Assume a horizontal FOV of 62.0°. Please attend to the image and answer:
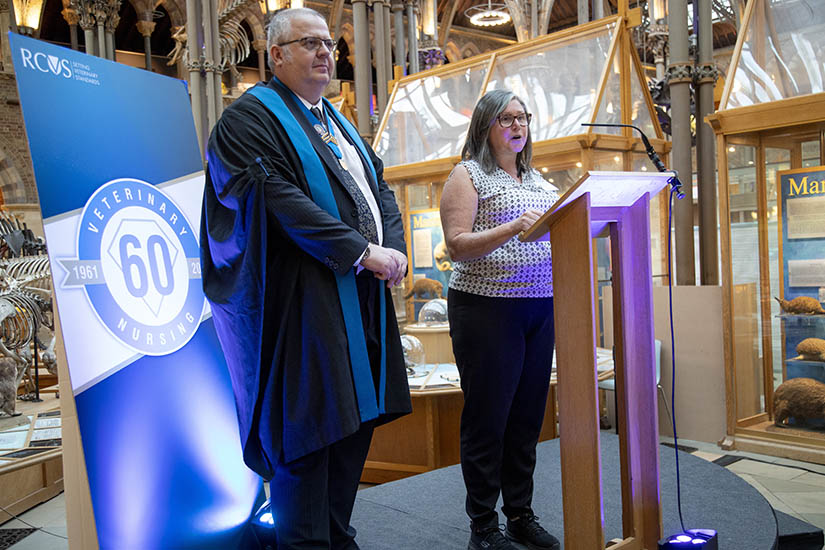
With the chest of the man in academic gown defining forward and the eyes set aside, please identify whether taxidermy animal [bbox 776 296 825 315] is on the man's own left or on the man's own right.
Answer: on the man's own left

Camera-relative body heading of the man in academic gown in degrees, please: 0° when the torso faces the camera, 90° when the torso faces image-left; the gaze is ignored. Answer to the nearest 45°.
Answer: approximately 315°

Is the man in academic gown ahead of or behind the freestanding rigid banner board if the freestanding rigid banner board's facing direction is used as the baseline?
ahead

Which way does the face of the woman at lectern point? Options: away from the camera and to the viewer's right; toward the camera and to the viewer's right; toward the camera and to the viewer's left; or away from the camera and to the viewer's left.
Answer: toward the camera and to the viewer's right

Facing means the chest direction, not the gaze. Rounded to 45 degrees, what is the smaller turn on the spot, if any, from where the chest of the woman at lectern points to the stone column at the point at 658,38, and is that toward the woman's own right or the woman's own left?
approximately 135° to the woman's own left

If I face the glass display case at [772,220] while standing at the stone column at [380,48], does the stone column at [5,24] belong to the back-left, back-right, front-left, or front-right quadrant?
back-right

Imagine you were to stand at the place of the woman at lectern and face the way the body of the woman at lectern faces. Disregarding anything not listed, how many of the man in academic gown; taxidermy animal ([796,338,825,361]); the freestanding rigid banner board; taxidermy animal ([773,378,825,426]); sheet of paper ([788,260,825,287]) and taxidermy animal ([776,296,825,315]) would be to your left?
4

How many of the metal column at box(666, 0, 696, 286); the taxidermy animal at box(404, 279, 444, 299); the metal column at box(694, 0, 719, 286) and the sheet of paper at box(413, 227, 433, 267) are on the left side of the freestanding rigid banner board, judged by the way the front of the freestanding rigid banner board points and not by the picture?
4

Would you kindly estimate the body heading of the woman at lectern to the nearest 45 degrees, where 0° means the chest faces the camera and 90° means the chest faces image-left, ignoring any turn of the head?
approximately 315°

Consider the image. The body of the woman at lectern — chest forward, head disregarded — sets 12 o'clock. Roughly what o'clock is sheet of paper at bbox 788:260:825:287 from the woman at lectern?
The sheet of paper is roughly at 9 o'clock from the woman at lectern.

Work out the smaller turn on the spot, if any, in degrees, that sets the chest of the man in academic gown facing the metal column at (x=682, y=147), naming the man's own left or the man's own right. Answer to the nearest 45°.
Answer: approximately 90° to the man's own left
